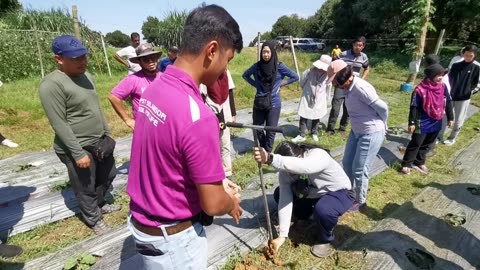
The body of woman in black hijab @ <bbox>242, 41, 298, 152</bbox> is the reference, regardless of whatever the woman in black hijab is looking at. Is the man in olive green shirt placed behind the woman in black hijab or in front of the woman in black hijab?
in front

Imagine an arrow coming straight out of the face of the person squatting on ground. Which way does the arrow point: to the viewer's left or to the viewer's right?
to the viewer's left

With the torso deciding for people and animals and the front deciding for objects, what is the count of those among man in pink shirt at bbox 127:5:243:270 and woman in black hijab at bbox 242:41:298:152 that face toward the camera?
1

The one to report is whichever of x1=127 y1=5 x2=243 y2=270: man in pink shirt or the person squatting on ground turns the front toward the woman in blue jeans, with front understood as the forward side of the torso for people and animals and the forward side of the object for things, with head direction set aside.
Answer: the man in pink shirt

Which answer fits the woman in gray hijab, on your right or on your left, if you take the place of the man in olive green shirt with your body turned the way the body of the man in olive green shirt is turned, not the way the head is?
on your left

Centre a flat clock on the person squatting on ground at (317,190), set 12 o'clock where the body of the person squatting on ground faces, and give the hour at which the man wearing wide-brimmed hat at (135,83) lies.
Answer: The man wearing wide-brimmed hat is roughly at 2 o'clock from the person squatting on ground.

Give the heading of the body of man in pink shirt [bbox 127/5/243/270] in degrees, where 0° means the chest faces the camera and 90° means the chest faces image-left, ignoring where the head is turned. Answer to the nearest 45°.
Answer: approximately 225°

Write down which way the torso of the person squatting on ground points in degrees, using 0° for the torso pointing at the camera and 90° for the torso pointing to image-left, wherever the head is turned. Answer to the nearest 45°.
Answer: approximately 45°

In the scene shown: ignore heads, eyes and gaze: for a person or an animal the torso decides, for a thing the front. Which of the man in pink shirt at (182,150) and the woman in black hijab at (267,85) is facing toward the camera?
the woman in black hijab

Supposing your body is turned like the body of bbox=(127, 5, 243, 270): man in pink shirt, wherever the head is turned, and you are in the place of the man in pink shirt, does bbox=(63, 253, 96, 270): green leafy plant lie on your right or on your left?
on your left

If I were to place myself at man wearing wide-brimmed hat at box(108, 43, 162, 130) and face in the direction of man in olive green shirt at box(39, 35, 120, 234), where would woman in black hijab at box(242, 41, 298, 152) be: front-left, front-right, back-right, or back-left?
back-left

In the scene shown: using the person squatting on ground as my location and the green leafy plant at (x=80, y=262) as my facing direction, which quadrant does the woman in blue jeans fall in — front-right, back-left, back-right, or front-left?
back-right

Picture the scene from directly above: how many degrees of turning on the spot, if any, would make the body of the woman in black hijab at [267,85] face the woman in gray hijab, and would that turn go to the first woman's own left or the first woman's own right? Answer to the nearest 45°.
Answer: approximately 135° to the first woman's own left

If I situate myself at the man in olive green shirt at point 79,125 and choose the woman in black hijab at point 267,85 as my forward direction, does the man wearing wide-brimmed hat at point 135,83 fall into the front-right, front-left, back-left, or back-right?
front-left

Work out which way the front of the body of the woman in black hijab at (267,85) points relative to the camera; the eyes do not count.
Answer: toward the camera

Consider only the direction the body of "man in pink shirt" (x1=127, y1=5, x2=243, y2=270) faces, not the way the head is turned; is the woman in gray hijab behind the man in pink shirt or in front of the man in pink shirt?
in front

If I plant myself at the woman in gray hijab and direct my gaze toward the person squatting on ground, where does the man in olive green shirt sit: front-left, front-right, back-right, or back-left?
front-right

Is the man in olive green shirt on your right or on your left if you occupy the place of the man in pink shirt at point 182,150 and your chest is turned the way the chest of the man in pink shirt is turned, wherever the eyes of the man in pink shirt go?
on your left
